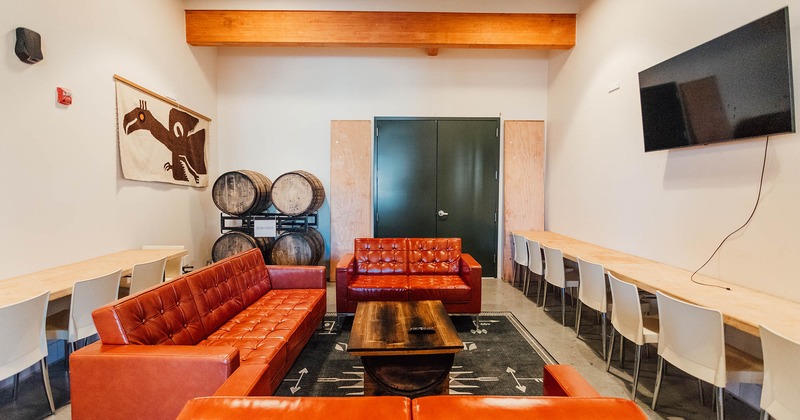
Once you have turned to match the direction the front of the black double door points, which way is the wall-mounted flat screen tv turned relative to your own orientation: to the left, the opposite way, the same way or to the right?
to the right

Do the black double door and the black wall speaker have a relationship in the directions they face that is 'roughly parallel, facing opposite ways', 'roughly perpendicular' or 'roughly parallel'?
roughly perpendicular

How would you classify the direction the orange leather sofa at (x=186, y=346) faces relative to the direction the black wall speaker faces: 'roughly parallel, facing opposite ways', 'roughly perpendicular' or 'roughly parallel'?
roughly parallel

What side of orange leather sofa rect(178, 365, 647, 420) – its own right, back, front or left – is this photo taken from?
back

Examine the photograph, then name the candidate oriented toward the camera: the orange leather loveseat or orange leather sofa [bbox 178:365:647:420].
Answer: the orange leather loveseat

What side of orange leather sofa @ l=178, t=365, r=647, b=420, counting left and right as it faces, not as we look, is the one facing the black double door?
front

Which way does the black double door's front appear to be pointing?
toward the camera

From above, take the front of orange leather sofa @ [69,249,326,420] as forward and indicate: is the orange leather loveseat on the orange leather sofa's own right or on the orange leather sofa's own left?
on the orange leather sofa's own left

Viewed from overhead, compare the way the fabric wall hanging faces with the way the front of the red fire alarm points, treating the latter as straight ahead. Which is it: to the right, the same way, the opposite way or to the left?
the same way

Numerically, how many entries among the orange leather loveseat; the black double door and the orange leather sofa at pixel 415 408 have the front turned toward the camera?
2

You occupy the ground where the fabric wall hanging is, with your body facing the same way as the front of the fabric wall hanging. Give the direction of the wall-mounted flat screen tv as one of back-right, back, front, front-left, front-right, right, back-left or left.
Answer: front

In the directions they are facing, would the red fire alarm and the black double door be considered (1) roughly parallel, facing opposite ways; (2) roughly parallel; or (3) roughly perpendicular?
roughly perpendicular

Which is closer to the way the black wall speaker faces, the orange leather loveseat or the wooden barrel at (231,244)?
the orange leather loveseat

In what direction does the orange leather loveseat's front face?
toward the camera

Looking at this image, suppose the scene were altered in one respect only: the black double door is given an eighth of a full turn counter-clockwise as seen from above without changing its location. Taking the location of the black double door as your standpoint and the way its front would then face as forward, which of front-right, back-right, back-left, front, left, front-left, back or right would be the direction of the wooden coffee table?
front-right

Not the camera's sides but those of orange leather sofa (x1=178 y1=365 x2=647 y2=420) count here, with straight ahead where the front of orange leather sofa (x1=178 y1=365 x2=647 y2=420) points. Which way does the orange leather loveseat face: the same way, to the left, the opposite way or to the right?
the opposite way

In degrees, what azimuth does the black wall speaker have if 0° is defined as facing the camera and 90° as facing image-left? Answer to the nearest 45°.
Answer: approximately 315°

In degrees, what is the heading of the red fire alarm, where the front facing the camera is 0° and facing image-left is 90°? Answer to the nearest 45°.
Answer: approximately 315°

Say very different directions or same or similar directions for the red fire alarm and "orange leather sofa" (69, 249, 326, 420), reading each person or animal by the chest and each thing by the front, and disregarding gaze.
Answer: same or similar directions

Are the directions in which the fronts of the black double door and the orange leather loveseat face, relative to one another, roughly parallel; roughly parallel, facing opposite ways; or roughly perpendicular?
roughly parallel

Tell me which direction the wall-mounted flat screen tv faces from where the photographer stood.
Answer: facing the viewer and to the left of the viewer

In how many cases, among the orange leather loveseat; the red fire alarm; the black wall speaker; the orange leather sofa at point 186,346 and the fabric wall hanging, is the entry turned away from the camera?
0

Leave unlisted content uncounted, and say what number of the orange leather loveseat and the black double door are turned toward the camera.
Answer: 2
